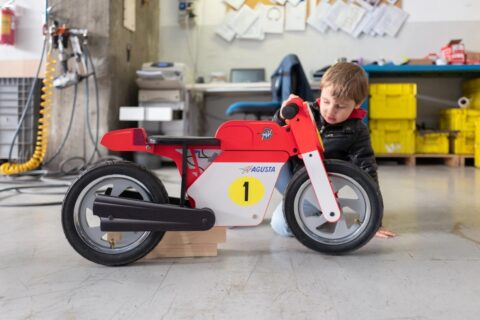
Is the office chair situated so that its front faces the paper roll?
no

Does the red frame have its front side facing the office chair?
no

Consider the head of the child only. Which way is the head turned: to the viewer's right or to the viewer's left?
to the viewer's left

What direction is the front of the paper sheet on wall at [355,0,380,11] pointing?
toward the camera

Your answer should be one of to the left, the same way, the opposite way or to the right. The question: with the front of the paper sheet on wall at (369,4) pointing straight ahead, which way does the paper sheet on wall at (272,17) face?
the same way

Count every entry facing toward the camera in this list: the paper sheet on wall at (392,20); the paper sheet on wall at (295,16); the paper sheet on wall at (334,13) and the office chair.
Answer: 3

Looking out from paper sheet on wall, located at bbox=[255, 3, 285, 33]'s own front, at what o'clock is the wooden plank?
The wooden plank is roughly at 12 o'clock from the paper sheet on wall.

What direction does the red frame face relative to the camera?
to the viewer's right

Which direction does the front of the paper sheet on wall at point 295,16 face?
toward the camera

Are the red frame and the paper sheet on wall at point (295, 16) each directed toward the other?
no

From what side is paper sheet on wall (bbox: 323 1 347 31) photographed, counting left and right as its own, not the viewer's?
front

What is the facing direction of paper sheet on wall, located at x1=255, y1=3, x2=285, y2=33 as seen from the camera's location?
facing the viewer
